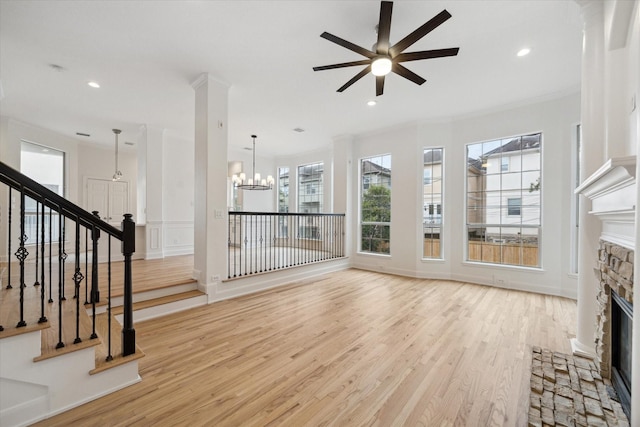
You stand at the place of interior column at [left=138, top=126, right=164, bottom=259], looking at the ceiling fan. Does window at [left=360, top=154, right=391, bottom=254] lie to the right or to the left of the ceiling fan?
left

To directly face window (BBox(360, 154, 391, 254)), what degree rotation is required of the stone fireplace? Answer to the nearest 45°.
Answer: approximately 45° to its right

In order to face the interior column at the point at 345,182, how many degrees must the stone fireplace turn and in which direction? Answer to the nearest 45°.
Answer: approximately 45° to its right

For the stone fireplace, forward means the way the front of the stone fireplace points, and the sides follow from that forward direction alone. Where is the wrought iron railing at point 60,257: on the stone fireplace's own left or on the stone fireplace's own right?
on the stone fireplace's own left

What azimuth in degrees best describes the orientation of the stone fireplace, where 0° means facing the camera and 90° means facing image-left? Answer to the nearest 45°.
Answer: approximately 90°

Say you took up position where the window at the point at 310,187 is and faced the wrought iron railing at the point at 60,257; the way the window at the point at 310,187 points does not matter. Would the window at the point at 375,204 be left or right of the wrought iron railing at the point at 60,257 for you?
left

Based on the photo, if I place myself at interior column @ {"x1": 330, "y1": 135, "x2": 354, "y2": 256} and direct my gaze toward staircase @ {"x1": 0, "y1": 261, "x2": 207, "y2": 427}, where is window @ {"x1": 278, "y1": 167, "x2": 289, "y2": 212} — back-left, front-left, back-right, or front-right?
back-right

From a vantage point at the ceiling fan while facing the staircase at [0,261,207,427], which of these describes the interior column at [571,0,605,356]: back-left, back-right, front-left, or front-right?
back-left
